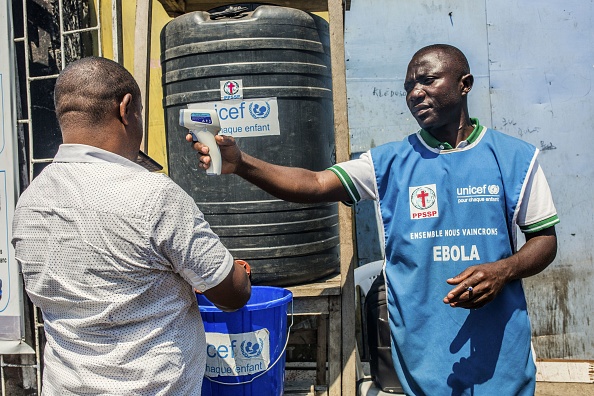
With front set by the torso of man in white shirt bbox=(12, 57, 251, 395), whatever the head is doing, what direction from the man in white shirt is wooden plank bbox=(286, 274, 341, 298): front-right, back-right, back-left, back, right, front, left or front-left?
front

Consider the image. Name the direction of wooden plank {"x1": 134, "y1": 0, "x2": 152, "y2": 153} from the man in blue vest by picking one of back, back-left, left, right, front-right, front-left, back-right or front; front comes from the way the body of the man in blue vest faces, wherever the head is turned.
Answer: back-right

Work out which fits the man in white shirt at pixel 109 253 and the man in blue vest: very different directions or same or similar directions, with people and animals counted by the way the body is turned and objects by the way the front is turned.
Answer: very different directions

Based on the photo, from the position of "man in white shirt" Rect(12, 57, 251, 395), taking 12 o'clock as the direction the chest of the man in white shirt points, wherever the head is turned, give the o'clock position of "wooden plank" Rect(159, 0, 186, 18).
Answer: The wooden plank is roughly at 11 o'clock from the man in white shirt.

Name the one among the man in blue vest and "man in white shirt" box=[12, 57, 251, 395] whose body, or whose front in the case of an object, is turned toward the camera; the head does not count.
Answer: the man in blue vest

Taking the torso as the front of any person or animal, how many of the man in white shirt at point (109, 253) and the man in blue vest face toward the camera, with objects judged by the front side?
1

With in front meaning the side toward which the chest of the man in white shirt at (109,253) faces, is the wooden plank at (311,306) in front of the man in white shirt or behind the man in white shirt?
in front

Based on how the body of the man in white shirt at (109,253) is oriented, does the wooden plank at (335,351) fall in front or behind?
in front

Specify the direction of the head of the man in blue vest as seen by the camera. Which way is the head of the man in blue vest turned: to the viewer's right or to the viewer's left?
to the viewer's left

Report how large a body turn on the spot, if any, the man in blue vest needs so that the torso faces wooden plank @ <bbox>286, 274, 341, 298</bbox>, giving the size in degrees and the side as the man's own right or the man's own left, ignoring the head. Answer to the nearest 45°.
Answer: approximately 135° to the man's own right

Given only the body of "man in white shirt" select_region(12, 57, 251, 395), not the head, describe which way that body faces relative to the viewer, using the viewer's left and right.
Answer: facing away from the viewer and to the right of the viewer

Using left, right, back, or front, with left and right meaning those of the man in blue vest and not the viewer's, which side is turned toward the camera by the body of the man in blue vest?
front

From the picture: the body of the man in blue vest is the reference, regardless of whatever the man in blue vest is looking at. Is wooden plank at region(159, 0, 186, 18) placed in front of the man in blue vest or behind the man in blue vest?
behind
